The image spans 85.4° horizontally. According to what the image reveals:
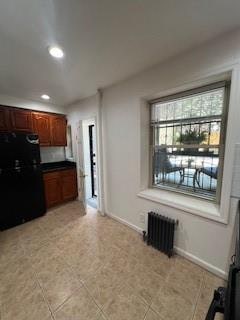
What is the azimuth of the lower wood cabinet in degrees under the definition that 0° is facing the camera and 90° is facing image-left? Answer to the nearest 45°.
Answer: approximately 315°

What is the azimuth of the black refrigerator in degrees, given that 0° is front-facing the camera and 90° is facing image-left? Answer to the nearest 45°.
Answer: approximately 315°
